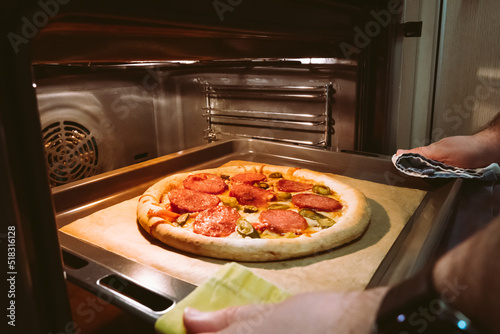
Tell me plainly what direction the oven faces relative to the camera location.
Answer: facing the viewer and to the right of the viewer
